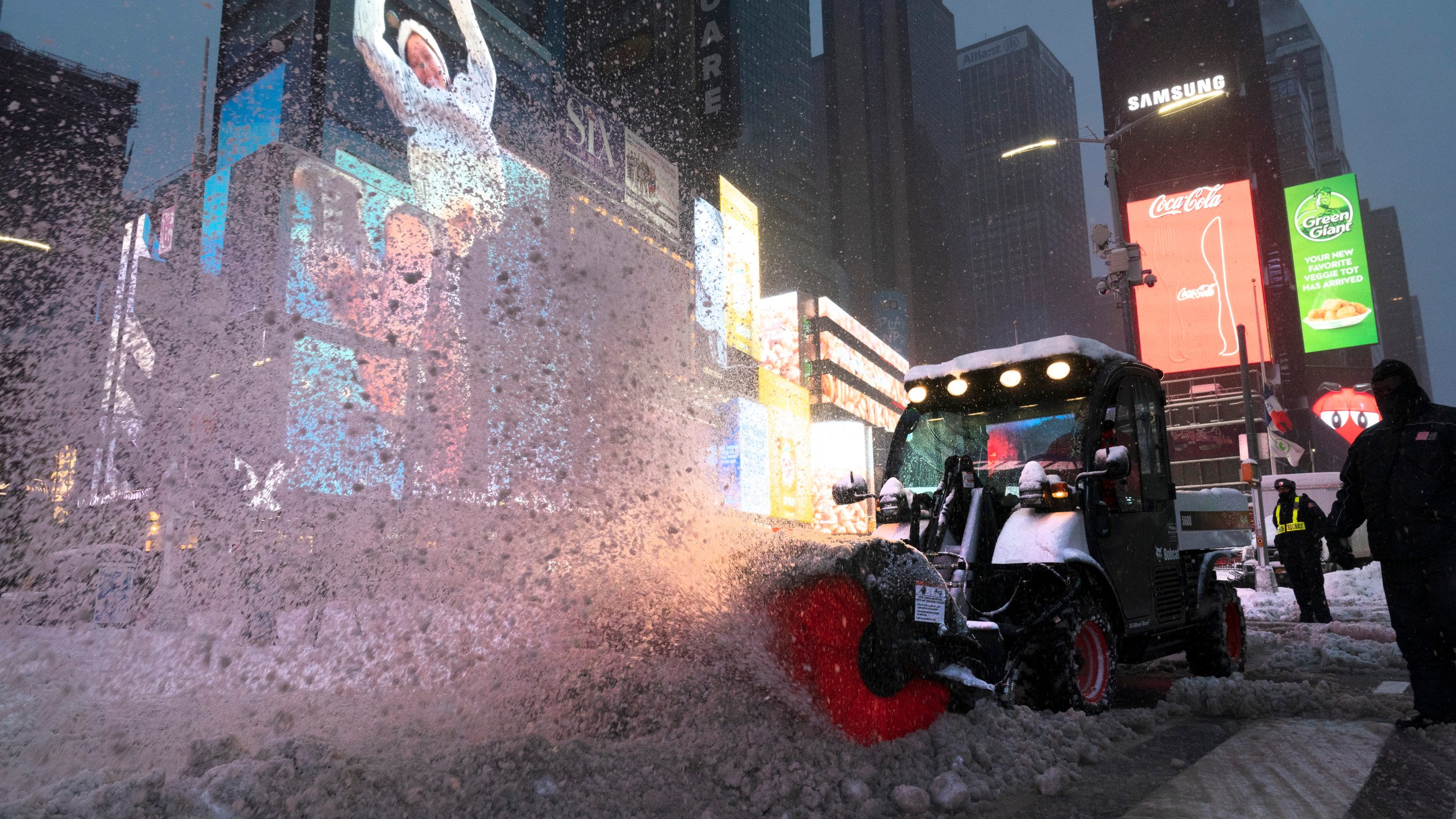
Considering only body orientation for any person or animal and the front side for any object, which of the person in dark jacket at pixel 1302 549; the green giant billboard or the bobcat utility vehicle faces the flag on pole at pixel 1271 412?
the green giant billboard

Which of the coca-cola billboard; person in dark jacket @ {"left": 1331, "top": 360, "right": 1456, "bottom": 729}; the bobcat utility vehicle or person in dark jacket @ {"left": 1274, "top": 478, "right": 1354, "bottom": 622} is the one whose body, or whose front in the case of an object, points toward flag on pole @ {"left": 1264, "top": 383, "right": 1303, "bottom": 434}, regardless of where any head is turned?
the coca-cola billboard

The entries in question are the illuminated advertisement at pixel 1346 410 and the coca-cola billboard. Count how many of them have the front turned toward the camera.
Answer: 2

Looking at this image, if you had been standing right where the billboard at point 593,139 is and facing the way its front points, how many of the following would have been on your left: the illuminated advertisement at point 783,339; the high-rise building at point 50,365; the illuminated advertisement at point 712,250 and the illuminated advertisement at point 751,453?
3

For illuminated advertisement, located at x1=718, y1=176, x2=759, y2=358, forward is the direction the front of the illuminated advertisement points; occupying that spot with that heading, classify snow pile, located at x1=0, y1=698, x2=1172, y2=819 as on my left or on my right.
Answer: on my right

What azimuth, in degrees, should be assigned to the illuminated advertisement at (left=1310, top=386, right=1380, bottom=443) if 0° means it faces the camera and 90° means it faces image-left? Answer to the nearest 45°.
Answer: approximately 0°

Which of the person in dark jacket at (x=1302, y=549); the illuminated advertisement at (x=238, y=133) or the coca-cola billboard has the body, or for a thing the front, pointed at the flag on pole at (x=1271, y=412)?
the coca-cola billboard
